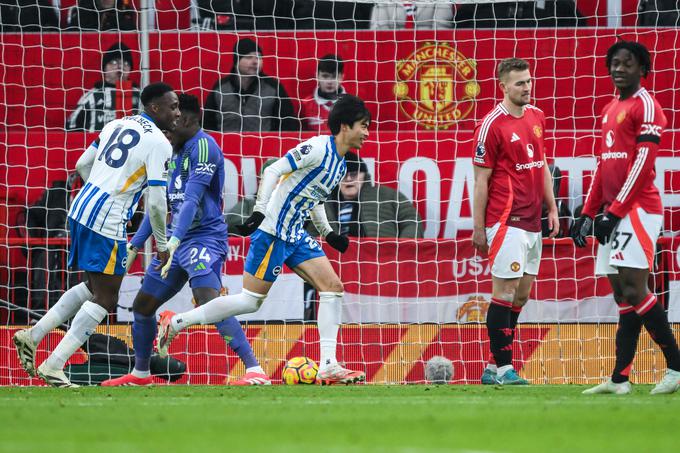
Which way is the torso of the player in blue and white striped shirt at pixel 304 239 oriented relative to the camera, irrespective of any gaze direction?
to the viewer's right

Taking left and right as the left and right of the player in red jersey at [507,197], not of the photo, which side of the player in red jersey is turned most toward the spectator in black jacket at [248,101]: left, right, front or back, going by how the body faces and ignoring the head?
back

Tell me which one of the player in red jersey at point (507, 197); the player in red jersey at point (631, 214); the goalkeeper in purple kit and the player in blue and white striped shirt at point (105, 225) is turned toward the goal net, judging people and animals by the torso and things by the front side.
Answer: the player in blue and white striped shirt

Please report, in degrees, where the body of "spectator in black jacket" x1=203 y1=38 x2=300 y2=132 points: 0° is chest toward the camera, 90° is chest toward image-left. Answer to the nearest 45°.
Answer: approximately 0°

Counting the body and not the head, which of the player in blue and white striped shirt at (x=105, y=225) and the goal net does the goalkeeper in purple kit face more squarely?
the player in blue and white striped shirt

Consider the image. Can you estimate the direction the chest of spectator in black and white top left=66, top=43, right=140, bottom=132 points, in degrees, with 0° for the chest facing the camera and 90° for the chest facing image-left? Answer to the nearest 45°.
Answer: approximately 0°

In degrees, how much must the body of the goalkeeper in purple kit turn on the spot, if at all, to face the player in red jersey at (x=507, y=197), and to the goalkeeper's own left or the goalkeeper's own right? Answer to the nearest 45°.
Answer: approximately 135° to the goalkeeper's own left

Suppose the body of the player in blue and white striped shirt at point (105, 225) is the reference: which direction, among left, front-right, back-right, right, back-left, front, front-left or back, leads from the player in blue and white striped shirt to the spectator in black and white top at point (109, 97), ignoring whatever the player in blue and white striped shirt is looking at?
front-left

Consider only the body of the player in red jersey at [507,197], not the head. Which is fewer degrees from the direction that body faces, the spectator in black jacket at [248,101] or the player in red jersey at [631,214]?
the player in red jersey

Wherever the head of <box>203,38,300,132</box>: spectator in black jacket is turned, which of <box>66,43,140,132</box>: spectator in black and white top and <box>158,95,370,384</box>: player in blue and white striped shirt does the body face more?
the player in blue and white striped shirt
